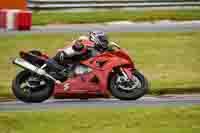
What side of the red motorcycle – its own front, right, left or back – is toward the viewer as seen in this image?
right

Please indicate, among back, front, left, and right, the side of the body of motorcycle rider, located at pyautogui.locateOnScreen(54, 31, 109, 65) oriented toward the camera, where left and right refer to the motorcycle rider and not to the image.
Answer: right
